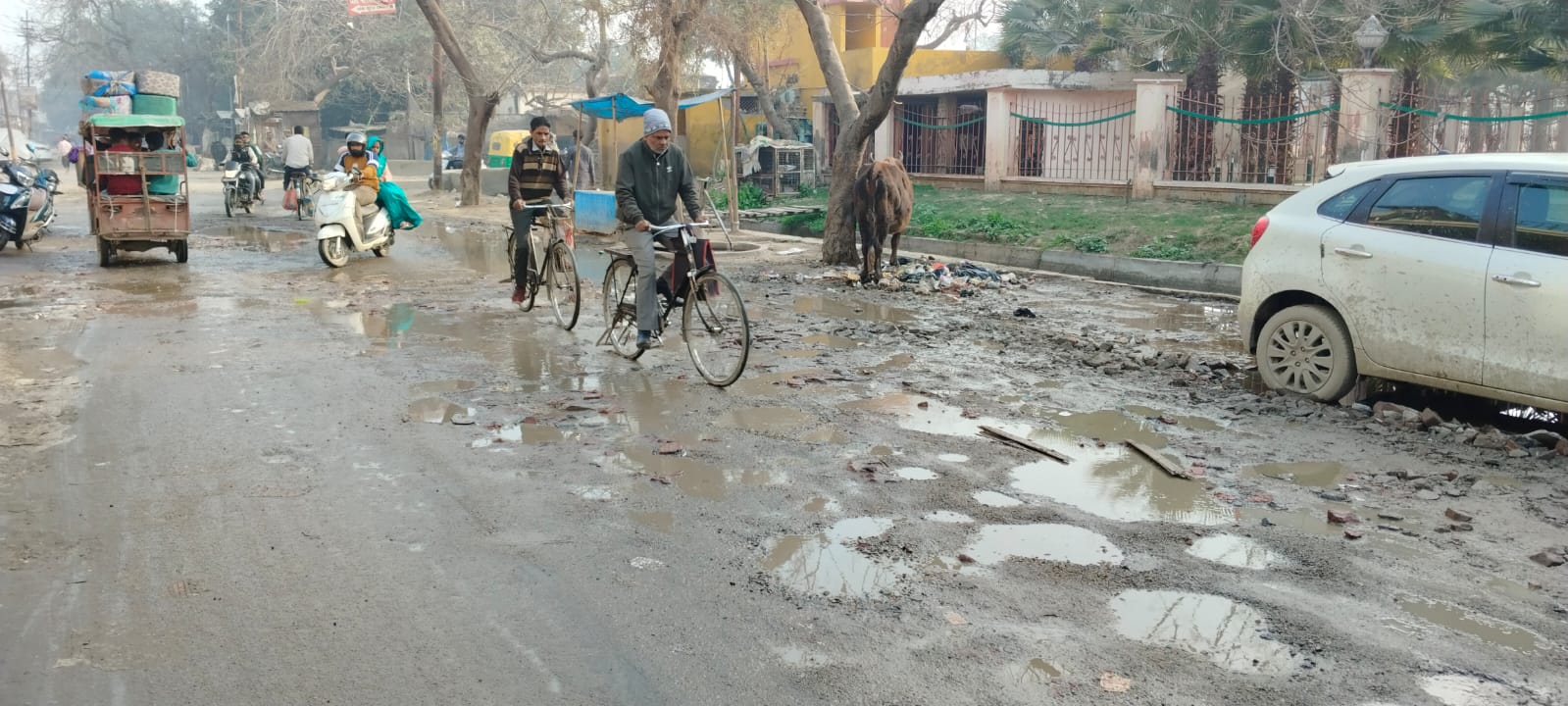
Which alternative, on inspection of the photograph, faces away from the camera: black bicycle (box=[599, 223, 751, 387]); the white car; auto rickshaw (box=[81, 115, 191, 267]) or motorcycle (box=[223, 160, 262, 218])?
the auto rickshaw

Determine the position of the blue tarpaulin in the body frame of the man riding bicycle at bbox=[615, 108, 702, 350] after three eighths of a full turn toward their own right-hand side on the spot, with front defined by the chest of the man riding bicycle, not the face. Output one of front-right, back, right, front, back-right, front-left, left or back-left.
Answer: right

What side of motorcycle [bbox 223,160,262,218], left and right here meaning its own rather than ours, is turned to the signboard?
back

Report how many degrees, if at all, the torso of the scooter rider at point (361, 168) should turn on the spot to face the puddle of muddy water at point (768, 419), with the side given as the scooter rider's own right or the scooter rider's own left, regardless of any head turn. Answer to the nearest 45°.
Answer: approximately 45° to the scooter rider's own left

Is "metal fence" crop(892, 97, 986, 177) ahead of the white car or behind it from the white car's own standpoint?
behind

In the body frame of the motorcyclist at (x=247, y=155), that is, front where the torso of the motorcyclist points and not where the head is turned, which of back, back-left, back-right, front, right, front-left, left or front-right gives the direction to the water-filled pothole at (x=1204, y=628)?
front-left

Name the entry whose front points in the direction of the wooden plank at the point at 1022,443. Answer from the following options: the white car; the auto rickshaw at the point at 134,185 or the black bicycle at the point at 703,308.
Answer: the black bicycle

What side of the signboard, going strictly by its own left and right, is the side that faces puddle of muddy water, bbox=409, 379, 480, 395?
front

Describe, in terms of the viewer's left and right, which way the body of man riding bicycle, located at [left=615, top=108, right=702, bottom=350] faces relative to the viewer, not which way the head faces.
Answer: facing the viewer and to the right of the viewer

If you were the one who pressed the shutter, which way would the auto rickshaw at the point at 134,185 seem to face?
facing away from the viewer

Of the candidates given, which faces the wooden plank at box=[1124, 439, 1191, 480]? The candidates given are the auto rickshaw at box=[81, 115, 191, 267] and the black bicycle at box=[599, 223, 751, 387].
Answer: the black bicycle
